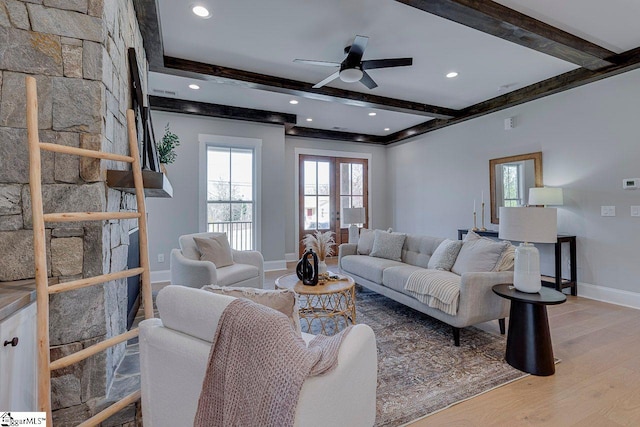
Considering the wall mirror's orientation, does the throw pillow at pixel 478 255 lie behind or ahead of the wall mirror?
ahead

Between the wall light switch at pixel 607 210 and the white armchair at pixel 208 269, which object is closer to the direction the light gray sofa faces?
the white armchair

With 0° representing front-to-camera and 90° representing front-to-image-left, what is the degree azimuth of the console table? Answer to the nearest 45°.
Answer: approximately 45°

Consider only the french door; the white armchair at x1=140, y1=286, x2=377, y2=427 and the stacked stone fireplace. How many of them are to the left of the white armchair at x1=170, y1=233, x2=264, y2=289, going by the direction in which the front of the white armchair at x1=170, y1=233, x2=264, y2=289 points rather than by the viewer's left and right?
1

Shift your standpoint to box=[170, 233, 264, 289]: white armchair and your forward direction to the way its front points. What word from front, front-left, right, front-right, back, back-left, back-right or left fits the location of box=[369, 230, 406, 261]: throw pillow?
front-left

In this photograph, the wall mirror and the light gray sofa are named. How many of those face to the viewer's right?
0

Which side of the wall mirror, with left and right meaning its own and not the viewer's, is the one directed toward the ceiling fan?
front

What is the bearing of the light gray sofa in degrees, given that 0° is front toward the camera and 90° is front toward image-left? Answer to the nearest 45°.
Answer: approximately 45°

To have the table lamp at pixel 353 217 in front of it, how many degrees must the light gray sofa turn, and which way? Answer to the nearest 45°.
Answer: approximately 90° to its right

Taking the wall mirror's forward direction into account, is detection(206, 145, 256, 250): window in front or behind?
in front

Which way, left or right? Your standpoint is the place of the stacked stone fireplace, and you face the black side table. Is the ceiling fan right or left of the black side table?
left

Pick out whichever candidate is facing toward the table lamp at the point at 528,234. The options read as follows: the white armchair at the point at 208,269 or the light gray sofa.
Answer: the white armchair

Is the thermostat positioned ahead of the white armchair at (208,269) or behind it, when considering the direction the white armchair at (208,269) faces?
ahead
